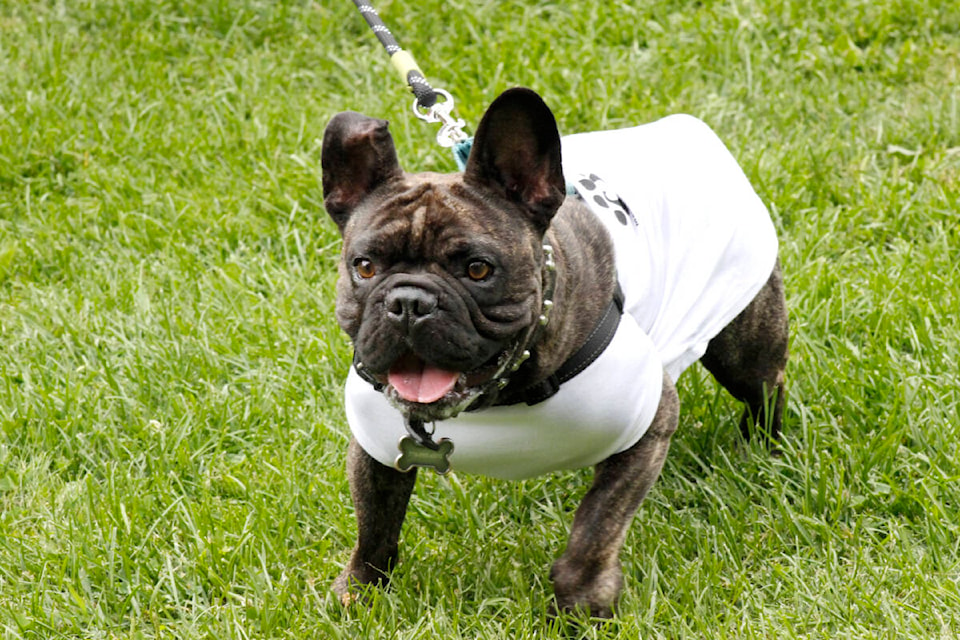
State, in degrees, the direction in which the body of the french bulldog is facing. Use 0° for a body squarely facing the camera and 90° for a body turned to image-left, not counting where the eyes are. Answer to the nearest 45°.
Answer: approximately 45°
